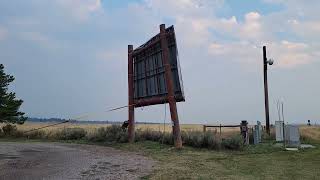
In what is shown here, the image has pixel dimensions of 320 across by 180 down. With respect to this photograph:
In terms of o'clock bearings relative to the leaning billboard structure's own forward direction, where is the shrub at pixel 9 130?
The shrub is roughly at 9 o'clock from the leaning billboard structure.

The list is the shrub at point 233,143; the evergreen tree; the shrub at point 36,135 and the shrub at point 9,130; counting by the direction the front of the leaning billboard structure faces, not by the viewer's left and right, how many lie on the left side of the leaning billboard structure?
3

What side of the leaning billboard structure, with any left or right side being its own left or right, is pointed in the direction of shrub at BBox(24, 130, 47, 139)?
left

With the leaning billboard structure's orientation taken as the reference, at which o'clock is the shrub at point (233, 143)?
The shrub is roughly at 2 o'clock from the leaning billboard structure.

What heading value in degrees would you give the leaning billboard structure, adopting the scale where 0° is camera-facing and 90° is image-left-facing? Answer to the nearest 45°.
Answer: approximately 225°

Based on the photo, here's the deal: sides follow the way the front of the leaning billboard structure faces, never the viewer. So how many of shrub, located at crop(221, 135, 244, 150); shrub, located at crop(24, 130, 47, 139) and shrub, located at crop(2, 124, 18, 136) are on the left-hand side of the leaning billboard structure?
2

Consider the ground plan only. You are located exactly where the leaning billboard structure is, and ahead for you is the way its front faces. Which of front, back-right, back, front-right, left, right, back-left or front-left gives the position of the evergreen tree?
left
